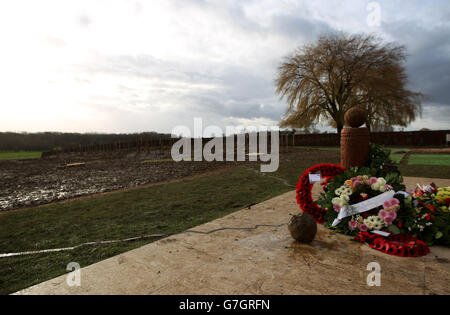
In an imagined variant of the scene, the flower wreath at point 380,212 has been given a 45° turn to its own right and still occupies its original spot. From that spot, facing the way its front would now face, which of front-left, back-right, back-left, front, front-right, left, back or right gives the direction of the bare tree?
back-right

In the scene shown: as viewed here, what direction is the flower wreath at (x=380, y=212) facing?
toward the camera

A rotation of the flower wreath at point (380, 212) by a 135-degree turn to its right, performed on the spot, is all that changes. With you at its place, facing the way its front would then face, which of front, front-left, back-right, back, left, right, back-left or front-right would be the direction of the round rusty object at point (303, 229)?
left
